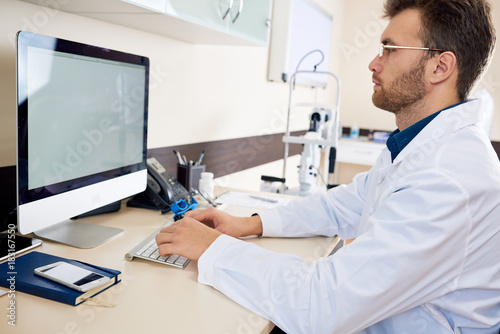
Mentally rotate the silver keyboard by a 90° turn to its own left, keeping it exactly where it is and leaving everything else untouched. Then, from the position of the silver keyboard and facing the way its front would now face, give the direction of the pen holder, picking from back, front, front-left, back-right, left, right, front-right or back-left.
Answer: front-left

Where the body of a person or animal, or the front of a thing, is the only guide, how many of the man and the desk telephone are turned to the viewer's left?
1

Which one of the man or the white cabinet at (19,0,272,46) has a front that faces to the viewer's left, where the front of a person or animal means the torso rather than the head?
the man

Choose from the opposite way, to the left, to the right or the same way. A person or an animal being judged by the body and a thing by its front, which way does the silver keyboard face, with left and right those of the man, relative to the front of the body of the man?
the opposite way

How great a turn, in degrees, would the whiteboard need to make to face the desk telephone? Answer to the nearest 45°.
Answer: approximately 45° to its right

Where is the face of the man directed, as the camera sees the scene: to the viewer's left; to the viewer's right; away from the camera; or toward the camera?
to the viewer's left

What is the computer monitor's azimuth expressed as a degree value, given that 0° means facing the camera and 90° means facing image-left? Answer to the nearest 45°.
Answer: approximately 315°

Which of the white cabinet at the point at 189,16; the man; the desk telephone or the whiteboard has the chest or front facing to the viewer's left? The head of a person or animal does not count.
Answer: the man

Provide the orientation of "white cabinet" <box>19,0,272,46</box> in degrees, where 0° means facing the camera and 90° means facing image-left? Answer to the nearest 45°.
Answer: approximately 315°

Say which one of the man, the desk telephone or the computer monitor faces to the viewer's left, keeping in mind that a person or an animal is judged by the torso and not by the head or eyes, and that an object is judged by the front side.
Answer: the man

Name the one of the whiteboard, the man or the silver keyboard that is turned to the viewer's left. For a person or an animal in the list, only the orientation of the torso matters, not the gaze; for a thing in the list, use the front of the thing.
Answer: the man

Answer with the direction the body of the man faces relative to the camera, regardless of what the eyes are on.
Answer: to the viewer's left
